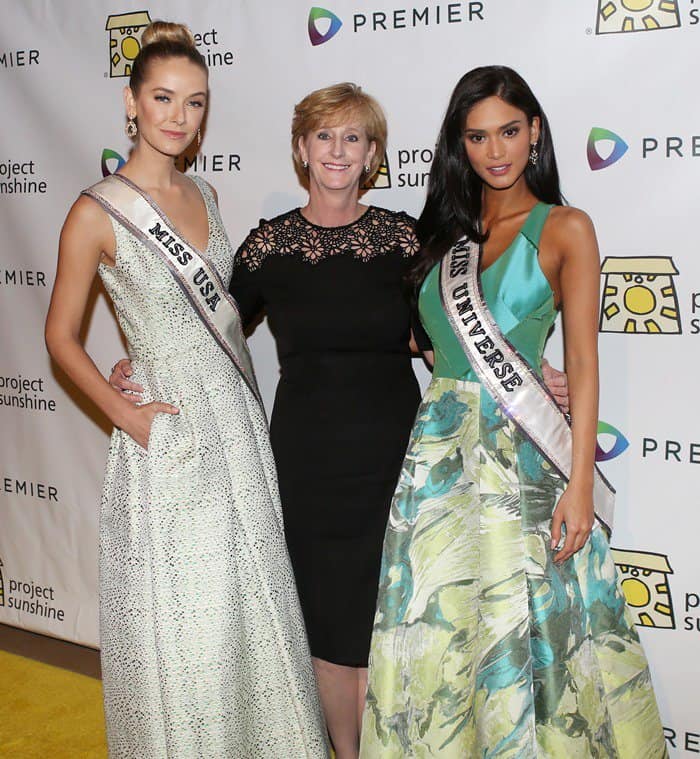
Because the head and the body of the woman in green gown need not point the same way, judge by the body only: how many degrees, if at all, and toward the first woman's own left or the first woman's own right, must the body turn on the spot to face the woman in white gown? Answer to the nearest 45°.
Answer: approximately 45° to the first woman's own right

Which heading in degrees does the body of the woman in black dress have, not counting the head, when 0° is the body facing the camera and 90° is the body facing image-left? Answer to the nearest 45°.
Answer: approximately 0°

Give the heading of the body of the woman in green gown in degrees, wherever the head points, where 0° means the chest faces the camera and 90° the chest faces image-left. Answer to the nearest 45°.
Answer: approximately 45°
